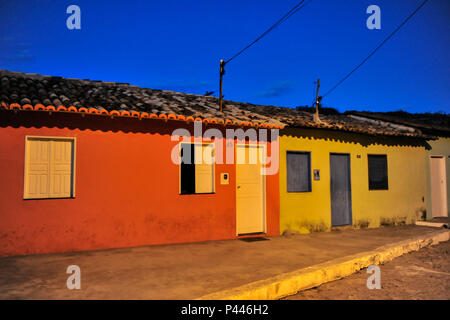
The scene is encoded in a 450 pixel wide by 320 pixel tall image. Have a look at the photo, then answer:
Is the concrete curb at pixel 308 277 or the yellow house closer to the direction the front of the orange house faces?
the concrete curb

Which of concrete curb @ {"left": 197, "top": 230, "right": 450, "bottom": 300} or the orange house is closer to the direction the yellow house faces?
the concrete curb

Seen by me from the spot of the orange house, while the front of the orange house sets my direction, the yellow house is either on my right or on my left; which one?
on my left

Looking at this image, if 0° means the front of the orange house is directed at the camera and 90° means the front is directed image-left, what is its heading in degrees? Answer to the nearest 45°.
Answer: approximately 315°

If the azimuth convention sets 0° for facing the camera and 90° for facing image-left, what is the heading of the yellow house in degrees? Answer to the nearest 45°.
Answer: approximately 315°

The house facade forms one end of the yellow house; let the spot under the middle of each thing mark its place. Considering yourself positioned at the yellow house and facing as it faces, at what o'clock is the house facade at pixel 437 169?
The house facade is roughly at 9 o'clock from the yellow house.
